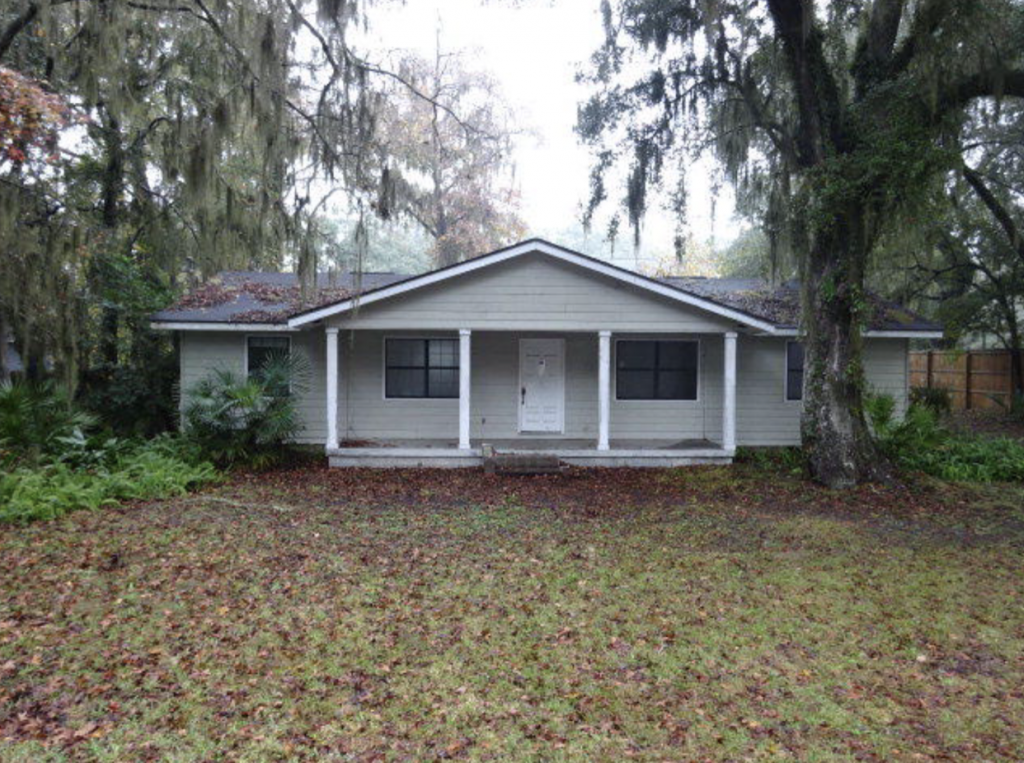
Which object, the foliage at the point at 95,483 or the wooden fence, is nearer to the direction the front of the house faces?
the foliage

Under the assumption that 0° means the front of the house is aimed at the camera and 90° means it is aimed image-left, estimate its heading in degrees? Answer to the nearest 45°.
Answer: approximately 0°

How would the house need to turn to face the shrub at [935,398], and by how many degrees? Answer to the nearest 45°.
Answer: approximately 135° to its left

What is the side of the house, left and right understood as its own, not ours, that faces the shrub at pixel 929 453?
left

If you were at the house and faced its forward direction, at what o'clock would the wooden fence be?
The wooden fence is roughly at 8 o'clock from the house.

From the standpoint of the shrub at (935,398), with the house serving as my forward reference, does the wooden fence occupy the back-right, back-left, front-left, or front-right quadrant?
back-right

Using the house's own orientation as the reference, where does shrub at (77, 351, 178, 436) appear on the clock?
The shrub is roughly at 3 o'clock from the house.

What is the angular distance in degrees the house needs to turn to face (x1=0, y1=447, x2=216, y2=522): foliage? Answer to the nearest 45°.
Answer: approximately 45° to its right
